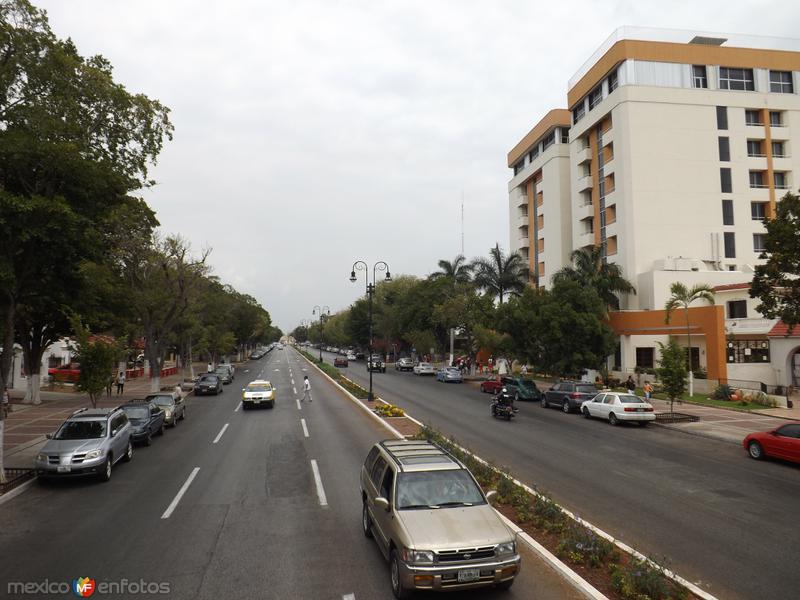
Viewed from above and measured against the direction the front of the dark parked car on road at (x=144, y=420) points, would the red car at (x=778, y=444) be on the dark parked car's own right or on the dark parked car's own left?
on the dark parked car's own left

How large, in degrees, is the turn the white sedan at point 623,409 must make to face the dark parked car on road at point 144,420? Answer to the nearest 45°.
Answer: approximately 90° to its left

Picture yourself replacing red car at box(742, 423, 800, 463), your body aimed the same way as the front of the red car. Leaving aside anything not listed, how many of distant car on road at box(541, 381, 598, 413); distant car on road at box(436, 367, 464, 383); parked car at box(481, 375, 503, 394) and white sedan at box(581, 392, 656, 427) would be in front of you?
4

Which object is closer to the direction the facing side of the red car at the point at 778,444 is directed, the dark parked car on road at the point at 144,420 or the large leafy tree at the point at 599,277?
the large leafy tree

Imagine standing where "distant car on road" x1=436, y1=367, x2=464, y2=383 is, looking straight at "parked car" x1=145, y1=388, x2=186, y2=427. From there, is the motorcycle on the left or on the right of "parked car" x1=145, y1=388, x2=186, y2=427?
left

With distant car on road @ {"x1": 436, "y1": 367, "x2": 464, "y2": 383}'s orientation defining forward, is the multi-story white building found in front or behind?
behind

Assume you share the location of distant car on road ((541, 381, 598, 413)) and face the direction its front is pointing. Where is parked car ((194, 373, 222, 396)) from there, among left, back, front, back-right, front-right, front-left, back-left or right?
front-left

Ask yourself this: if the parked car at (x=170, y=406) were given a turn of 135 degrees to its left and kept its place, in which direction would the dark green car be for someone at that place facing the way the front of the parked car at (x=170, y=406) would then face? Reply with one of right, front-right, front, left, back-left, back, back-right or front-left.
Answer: front

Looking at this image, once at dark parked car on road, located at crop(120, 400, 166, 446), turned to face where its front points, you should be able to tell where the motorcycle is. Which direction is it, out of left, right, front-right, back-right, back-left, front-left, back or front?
back-left

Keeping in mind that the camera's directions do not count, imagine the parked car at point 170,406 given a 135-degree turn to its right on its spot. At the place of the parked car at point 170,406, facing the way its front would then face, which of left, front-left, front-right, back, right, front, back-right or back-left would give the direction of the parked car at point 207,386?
front

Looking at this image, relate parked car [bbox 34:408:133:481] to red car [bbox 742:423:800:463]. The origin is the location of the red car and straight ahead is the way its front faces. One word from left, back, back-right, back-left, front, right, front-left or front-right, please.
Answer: left

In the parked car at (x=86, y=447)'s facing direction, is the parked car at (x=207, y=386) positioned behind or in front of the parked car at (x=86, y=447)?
behind

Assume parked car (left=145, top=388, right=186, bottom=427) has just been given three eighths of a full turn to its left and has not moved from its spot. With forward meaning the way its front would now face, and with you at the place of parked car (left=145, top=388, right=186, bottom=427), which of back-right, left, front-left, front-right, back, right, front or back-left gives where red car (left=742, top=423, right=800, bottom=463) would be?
front-right

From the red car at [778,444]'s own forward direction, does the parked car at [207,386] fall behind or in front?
in front

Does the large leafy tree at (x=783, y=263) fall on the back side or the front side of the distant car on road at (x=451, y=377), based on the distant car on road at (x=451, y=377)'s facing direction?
on the back side
